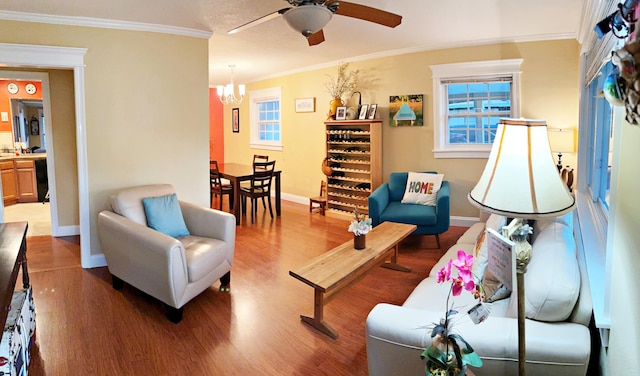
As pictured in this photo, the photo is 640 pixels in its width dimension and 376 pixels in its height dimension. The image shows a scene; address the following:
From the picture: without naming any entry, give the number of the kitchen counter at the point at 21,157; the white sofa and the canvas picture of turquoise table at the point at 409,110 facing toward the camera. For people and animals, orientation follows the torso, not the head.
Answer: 2

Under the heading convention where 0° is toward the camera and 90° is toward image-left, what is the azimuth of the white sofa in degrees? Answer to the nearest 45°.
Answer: approximately 90°

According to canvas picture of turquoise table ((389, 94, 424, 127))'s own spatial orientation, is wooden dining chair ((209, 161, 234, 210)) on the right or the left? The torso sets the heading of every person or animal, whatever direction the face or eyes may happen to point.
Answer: on its right

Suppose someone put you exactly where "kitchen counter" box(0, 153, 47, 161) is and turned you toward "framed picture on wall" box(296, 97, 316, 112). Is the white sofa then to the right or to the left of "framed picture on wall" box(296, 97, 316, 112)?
right

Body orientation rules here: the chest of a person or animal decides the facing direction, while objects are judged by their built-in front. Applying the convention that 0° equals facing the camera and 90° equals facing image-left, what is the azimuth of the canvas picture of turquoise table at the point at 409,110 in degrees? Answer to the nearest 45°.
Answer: approximately 0°

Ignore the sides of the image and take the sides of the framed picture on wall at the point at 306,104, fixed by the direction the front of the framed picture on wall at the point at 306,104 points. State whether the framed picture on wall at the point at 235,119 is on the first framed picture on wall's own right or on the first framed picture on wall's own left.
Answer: on the first framed picture on wall's own right

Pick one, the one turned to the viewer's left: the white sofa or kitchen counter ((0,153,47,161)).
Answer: the white sofa

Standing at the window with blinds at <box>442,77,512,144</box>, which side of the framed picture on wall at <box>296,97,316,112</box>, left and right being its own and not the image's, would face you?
left
